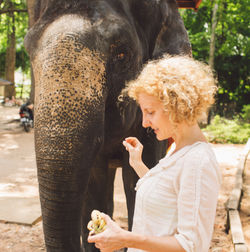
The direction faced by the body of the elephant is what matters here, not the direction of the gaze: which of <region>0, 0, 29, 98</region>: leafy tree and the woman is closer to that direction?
the woman

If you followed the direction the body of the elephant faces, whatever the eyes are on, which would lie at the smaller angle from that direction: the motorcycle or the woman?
the woman

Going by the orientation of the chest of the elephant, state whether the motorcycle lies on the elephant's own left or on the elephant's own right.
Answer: on the elephant's own right

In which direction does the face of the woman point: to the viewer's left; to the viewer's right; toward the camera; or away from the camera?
to the viewer's left

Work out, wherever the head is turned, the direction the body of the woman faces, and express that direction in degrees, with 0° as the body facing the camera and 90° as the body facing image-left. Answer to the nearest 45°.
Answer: approximately 90°

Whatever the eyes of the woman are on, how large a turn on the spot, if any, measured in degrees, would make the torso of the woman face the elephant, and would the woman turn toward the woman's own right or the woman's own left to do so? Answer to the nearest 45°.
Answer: approximately 45° to the woman's own right

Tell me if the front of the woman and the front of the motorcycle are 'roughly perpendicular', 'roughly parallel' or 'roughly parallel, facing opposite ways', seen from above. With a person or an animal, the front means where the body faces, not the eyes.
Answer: roughly perpendicular

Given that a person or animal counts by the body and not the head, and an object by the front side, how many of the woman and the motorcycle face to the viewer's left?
1
